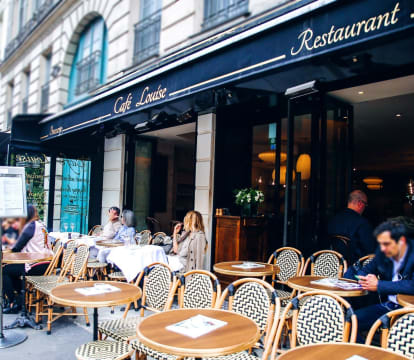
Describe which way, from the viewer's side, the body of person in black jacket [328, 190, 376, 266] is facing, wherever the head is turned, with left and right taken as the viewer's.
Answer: facing away from the viewer and to the right of the viewer

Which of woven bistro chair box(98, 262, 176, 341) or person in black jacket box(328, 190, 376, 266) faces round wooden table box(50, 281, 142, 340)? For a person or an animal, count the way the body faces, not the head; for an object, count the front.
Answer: the woven bistro chair

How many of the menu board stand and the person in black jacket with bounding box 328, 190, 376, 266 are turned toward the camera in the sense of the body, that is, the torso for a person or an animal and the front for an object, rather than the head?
1

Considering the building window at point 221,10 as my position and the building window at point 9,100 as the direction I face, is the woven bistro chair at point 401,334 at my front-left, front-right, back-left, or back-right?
back-left

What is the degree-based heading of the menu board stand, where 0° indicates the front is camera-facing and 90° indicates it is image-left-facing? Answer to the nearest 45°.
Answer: approximately 0°
